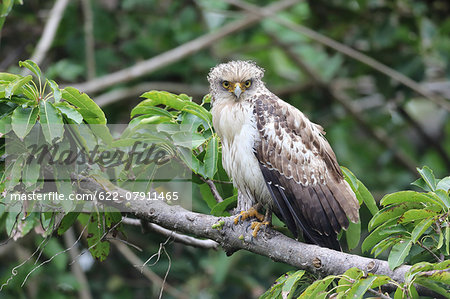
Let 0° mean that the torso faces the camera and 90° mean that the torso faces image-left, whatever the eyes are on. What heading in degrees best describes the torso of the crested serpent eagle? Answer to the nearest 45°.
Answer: approximately 45°
